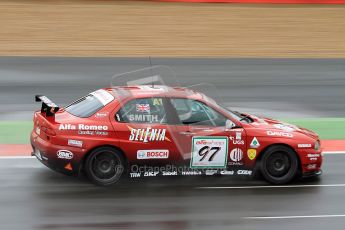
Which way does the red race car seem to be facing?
to the viewer's right
